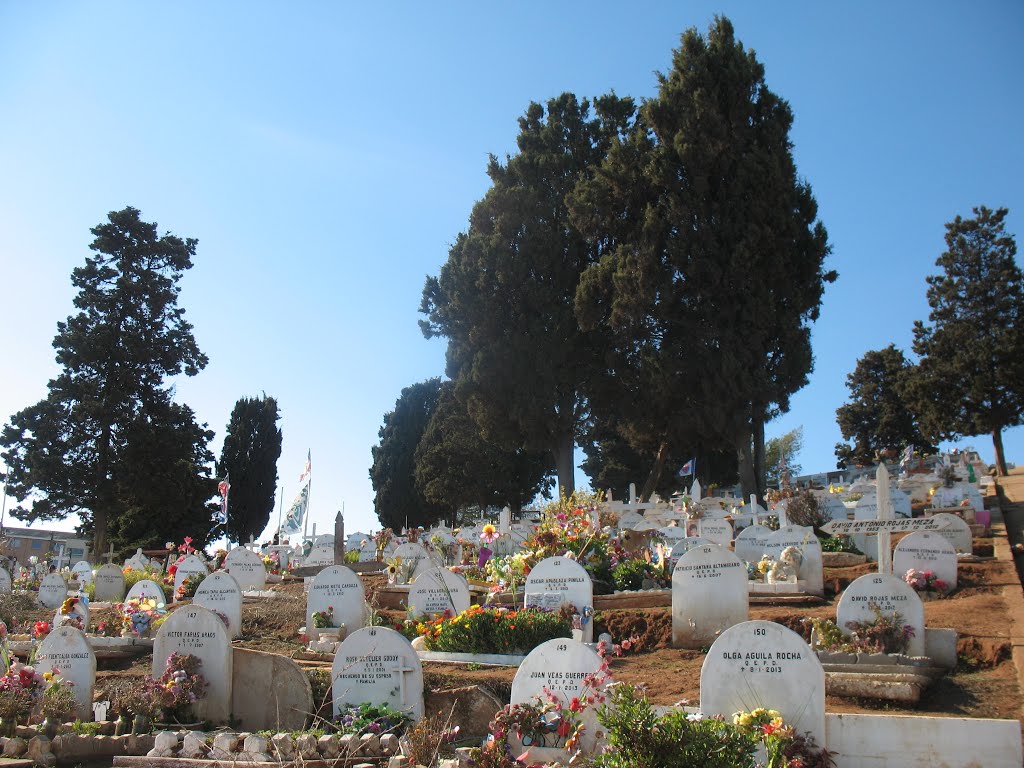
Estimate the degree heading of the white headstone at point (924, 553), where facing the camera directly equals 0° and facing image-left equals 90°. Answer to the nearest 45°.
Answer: approximately 0°

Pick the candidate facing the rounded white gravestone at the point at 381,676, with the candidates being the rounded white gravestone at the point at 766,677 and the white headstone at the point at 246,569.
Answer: the white headstone

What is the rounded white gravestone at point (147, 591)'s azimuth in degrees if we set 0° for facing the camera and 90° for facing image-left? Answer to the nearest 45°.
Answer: approximately 0°

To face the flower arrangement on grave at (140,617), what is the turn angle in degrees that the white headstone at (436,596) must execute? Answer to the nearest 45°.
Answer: approximately 90° to its right
